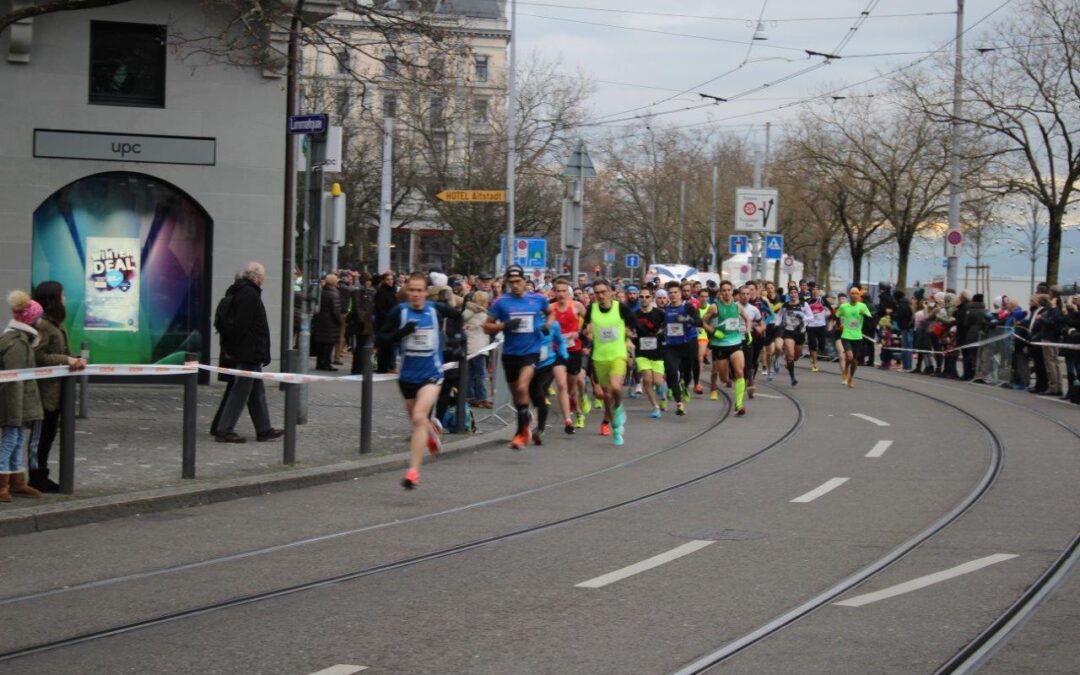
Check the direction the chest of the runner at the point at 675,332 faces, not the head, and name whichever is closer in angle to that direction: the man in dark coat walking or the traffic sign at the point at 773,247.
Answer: the man in dark coat walking

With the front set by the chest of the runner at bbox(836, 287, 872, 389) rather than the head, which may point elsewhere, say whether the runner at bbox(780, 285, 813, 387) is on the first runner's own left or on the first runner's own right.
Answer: on the first runner's own right

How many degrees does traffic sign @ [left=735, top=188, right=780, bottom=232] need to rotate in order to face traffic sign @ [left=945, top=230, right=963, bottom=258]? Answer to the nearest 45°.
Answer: approximately 45° to its left

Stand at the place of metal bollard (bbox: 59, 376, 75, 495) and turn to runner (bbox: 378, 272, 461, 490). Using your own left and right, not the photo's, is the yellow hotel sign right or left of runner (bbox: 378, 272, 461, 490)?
left

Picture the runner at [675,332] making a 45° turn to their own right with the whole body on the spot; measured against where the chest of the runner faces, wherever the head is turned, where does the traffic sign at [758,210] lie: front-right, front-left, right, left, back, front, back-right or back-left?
back-right

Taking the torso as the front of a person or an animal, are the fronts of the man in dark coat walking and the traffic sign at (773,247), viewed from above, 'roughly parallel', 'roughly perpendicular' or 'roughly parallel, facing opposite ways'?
roughly perpendicular

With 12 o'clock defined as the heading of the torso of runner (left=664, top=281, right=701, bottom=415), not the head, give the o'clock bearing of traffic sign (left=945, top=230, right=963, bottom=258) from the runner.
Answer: The traffic sign is roughly at 7 o'clock from the runner.

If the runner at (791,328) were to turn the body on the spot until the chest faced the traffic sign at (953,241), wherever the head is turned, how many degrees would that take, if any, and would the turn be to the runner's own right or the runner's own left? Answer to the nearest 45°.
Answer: approximately 135° to the runner's own left
